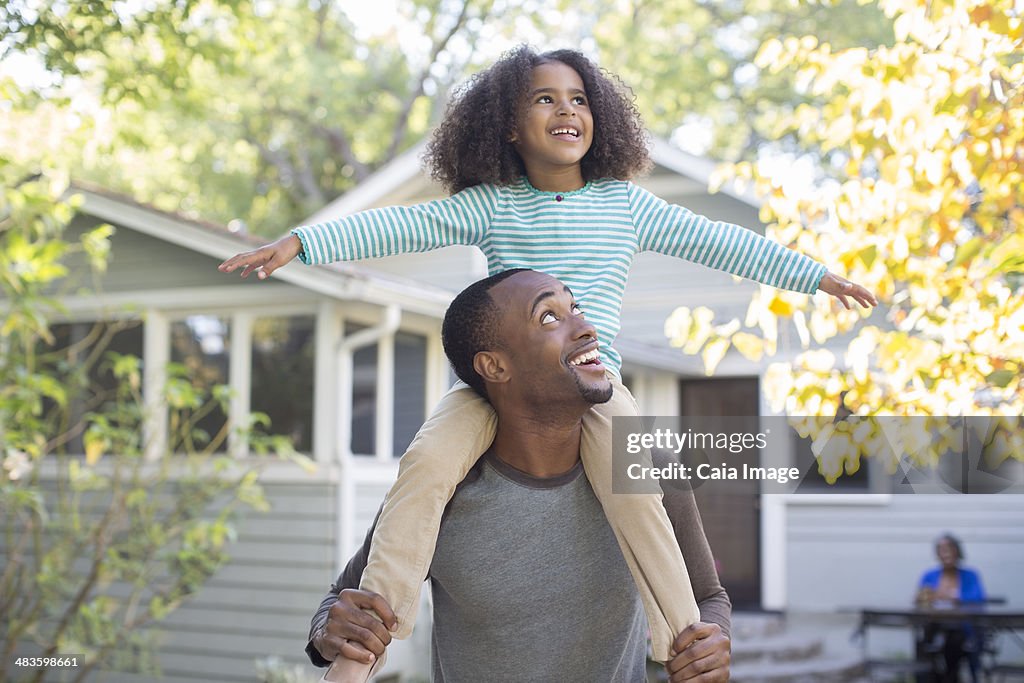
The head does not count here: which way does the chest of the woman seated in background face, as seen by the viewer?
toward the camera

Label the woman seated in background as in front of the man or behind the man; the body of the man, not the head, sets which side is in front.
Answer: behind

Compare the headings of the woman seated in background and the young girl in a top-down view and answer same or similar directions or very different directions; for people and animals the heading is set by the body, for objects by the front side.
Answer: same or similar directions

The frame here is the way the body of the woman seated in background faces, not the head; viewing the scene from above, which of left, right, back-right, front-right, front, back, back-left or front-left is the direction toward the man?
front

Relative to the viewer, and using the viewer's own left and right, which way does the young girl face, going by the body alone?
facing the viewer

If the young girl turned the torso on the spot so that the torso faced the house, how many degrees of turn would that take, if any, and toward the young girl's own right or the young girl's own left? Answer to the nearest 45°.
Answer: approximately 180°

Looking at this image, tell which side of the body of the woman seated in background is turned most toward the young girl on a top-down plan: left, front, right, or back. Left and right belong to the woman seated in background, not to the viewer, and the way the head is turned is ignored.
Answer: front

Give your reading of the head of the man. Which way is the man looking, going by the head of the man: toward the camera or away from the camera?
toward the camera

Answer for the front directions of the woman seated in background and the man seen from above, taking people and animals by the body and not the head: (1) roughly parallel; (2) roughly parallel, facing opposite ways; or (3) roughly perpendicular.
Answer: roughly parallel

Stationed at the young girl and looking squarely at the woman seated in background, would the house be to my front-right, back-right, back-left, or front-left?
front-left

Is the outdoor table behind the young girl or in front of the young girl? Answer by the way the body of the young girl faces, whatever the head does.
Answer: behind

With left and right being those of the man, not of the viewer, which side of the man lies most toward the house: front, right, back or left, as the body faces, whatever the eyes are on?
back

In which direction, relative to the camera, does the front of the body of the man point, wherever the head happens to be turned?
toward the camera
